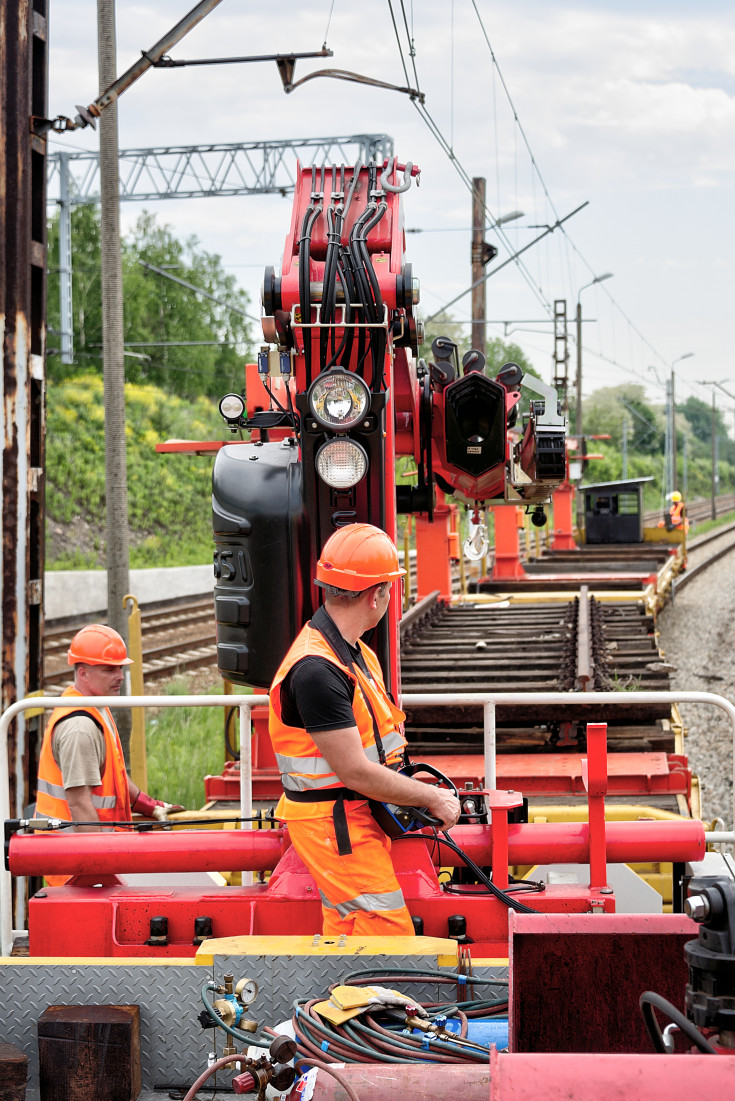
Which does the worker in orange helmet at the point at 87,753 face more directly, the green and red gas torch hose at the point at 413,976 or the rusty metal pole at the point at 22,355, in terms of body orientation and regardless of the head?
the green and red gas torch hose

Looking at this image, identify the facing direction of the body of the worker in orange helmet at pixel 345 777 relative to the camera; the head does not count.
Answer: to the viewer's right

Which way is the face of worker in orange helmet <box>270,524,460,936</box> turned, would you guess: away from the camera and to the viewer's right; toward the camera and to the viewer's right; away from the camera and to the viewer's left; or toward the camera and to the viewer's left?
away from the camera and to the viewer's right

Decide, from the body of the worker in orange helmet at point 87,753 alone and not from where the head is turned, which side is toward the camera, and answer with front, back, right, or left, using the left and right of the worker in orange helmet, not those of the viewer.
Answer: right

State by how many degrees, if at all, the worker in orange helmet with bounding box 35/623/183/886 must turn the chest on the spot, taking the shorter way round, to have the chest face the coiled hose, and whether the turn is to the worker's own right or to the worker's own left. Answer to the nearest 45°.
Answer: approximately 90° to the worker's own right

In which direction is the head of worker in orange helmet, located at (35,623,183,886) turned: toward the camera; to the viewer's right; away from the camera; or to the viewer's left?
to the viewer's right

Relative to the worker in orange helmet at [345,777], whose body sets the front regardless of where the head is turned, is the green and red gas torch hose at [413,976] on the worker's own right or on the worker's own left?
on the worker's own right

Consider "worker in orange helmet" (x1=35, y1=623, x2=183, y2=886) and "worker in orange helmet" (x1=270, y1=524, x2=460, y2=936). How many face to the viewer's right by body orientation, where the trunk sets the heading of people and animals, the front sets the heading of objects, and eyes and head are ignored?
2

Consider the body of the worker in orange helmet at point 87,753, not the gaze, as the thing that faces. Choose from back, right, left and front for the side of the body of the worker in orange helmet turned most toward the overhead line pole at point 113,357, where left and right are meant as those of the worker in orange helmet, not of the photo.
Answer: left

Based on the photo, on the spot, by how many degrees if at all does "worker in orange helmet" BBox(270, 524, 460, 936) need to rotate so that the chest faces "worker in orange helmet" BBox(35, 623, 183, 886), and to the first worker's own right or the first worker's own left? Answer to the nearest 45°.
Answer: approximately 135° to the first worker's own left

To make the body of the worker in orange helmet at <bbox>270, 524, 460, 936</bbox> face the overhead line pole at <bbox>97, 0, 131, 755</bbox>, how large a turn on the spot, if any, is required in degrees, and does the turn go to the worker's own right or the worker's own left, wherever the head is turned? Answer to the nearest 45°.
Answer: approximately 90° to the worker's own left

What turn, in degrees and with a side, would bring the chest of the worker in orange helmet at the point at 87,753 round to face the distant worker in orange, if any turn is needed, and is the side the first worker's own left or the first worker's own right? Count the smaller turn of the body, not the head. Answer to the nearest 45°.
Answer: approximately 45° to the first worker's own left
